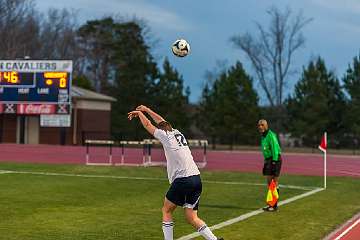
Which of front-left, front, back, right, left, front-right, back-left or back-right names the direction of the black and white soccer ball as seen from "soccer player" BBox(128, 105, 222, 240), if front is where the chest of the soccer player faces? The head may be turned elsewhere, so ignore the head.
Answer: front-right

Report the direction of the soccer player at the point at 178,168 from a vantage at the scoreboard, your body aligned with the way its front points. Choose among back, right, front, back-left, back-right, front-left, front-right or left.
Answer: front

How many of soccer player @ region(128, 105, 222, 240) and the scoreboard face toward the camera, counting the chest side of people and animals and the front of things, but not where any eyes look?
1

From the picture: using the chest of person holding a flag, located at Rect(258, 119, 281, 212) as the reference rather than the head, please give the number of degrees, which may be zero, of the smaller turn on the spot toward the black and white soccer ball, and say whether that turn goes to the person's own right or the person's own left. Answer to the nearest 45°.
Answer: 0° — they already face it

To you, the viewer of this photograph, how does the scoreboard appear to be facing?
facing the viewer

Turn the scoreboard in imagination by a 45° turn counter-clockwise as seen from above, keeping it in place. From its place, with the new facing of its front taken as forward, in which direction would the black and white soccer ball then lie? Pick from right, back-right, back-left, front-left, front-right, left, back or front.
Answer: front-right

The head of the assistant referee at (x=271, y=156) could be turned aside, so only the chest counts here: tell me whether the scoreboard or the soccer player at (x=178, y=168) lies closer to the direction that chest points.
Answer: the soccer player

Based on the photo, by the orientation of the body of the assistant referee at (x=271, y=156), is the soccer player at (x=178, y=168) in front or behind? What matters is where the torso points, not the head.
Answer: in front

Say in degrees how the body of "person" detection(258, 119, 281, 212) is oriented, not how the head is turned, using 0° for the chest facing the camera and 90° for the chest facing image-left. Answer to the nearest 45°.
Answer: approximately 45°

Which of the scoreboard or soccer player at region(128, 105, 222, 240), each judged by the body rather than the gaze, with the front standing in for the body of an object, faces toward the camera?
the scoreboard

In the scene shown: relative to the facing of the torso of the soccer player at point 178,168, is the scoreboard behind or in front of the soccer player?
in front

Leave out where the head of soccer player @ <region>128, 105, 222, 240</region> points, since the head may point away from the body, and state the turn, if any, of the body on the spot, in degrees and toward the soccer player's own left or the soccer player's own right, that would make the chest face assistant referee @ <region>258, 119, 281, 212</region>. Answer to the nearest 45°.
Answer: approximately 45° to the soccer player's own right
